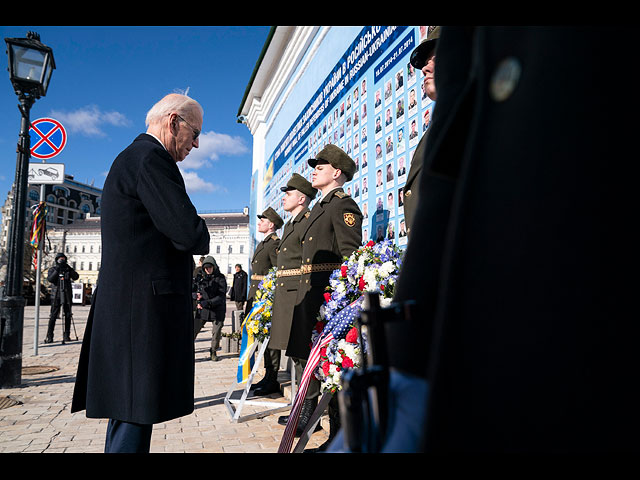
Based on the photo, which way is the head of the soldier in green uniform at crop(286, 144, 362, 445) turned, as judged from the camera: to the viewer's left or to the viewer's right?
to the viewer's left

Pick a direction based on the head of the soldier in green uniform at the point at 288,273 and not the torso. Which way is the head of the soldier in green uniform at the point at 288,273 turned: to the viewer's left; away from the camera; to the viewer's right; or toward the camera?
to the viewer's left

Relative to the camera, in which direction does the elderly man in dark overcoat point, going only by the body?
to the viewer's right

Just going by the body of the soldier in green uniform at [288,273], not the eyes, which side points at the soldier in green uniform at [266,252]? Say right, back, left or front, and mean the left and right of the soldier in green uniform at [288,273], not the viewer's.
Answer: right

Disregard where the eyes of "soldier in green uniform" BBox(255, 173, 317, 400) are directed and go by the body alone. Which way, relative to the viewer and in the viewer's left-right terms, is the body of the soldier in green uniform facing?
facing to the left of the viewer

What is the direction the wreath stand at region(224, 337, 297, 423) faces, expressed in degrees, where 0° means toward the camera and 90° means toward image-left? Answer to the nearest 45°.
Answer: approximately 90°

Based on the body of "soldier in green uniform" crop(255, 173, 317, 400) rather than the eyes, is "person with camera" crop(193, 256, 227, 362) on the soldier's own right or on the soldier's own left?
on the soldier's own right

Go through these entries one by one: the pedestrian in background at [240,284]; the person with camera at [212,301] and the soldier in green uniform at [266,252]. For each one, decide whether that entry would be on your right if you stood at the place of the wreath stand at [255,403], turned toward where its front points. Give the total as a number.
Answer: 3

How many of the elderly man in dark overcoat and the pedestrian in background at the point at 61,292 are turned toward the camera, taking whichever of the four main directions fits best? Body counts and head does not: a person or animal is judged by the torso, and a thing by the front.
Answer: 1

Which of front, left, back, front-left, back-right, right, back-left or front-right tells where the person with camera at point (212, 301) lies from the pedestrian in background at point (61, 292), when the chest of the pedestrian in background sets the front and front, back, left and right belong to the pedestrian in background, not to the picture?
front-left

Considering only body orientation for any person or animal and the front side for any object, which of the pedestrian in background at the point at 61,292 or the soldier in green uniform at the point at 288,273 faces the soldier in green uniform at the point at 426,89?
the pedestrian in background

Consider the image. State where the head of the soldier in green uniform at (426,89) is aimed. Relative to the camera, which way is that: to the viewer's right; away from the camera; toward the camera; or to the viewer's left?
to the viewer's left

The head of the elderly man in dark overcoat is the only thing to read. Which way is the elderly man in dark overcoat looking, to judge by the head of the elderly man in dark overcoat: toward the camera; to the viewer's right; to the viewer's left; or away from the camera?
to the viewer's right
